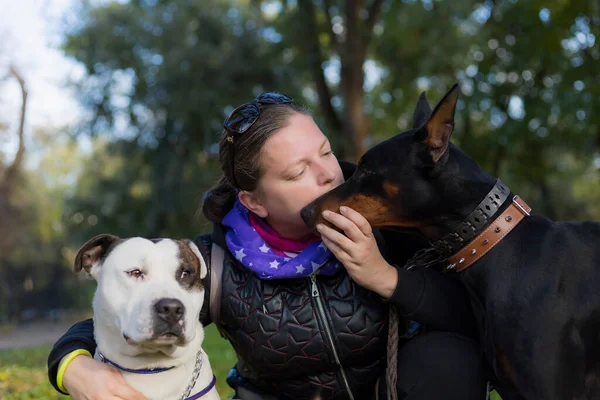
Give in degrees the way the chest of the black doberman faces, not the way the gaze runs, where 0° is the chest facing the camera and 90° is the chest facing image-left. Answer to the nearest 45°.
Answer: approximately 90°

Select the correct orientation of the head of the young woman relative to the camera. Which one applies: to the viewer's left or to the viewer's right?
to the viewer's right

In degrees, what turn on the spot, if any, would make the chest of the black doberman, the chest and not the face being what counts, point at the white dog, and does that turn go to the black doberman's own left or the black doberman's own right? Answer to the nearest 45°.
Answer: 0° — it already faces it
